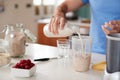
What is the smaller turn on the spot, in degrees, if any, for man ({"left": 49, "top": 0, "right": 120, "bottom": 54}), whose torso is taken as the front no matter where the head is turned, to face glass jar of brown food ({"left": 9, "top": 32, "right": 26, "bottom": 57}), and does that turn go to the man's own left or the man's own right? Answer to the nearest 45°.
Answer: approximately 45° to the man's own right

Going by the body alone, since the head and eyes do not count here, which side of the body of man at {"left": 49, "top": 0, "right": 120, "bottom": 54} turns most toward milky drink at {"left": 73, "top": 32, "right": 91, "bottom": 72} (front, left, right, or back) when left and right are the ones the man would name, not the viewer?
front

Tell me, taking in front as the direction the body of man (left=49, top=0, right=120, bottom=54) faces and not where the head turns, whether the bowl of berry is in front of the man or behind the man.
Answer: in front

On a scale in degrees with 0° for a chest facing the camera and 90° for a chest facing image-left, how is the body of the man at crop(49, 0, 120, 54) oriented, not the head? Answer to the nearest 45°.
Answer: approximately 0°

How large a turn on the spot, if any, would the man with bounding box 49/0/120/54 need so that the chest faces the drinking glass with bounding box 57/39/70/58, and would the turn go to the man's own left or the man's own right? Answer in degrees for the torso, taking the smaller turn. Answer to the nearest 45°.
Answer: approximately 45° to the man's own right
